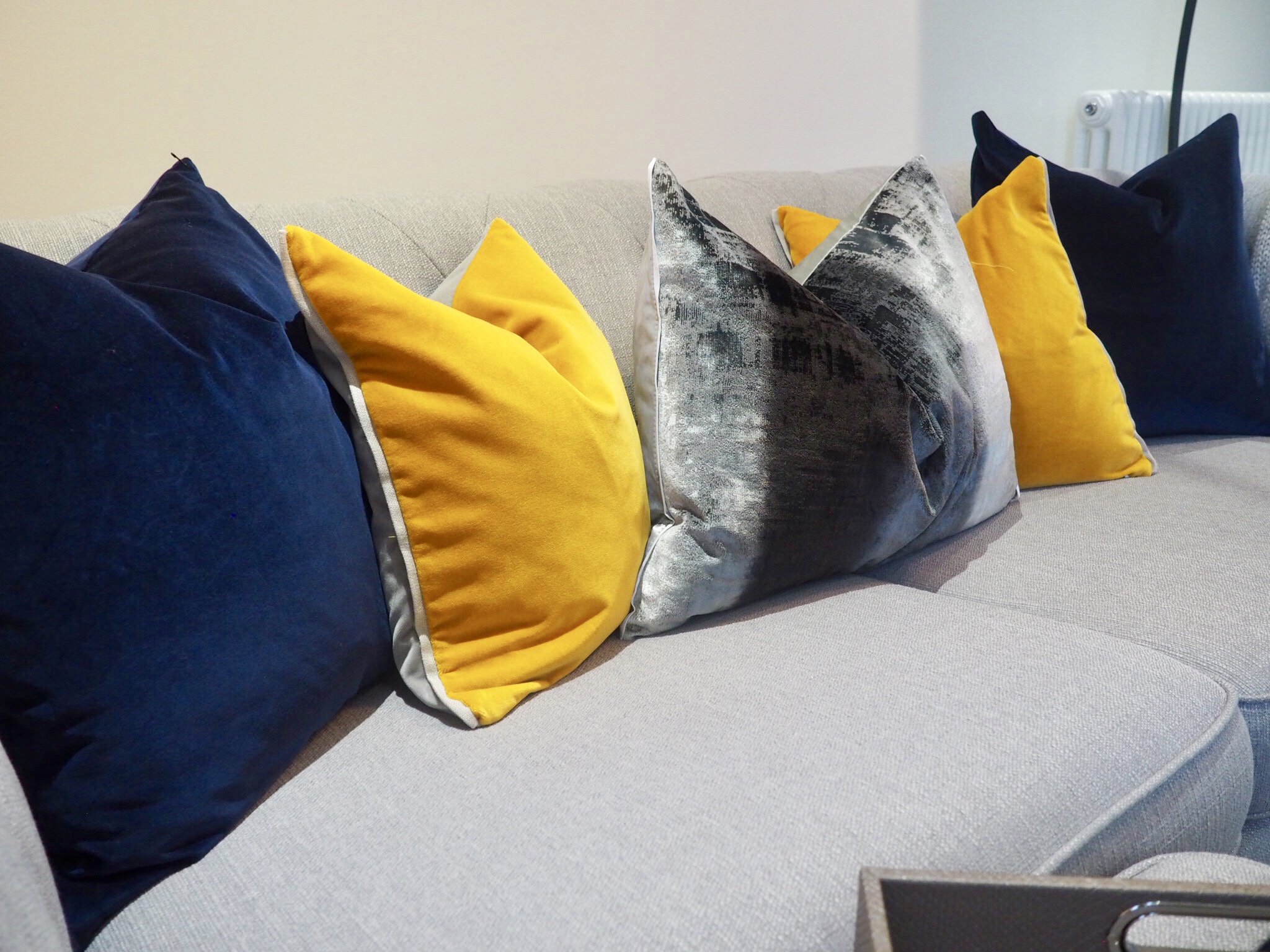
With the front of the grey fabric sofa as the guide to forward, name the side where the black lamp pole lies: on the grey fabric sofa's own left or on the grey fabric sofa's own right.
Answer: on the grey fabric sofa's own left

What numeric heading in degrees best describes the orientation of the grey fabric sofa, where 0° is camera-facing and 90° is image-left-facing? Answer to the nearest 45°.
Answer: approximately 315°
